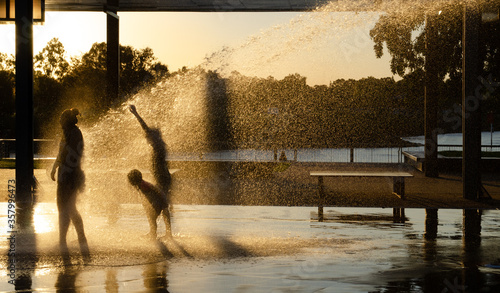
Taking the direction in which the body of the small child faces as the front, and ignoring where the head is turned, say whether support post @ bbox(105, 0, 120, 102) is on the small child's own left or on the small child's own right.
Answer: on the small child's own right

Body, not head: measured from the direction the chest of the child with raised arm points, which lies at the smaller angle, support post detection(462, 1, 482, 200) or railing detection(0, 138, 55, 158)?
the railing

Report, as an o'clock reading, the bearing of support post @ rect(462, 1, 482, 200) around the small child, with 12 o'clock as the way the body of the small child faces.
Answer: The support post is roughly at 5 o'clock from the small child.

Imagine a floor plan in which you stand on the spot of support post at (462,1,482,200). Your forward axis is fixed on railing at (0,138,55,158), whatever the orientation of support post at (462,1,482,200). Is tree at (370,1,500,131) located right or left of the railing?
right

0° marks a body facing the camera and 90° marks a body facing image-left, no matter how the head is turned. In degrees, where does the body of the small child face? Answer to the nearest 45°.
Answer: approximately 90°

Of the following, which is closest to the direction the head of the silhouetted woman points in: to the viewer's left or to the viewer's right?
to the viewer's right

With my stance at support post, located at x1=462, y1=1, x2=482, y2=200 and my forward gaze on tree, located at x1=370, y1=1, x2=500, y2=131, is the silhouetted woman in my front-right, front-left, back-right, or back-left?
back-left
